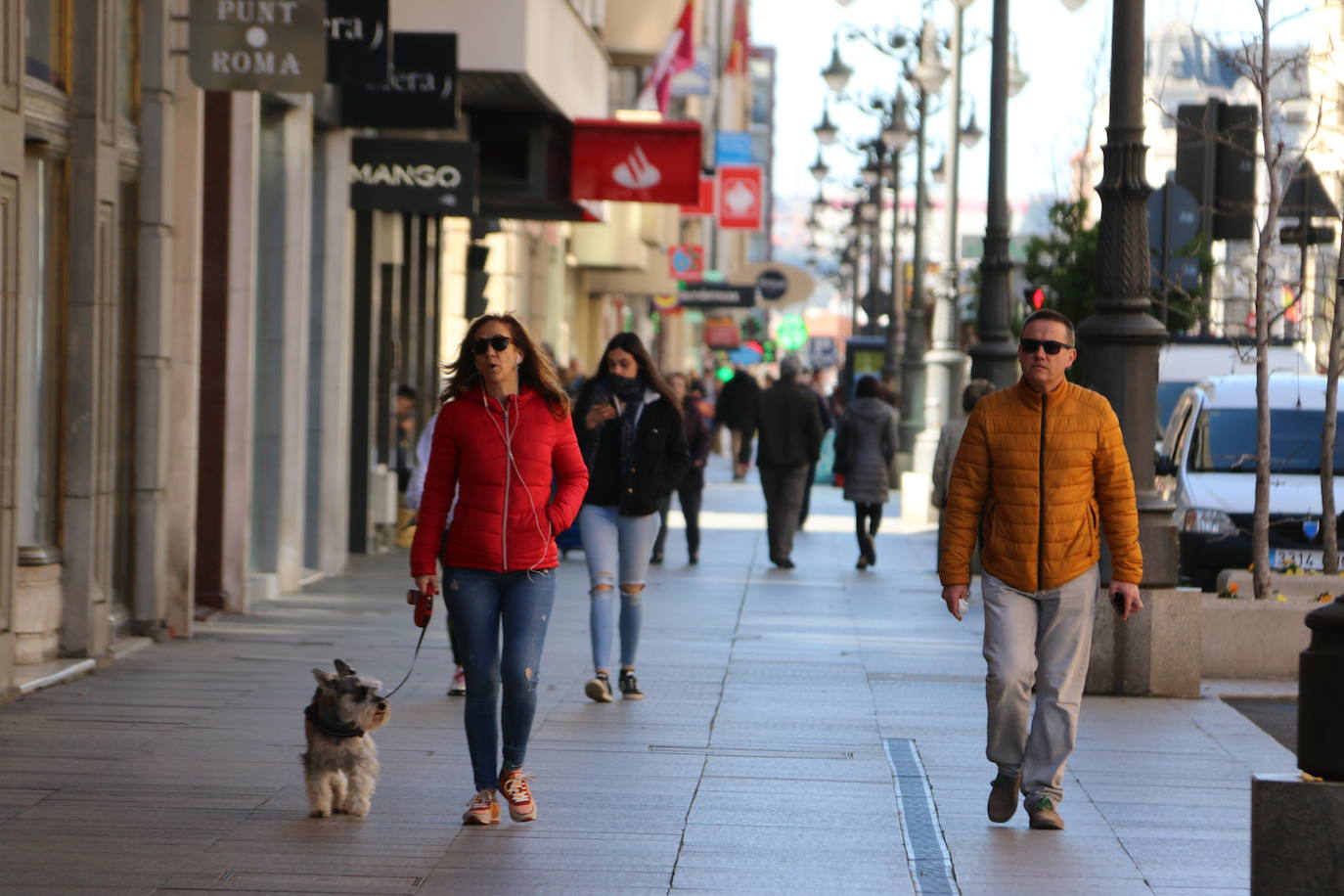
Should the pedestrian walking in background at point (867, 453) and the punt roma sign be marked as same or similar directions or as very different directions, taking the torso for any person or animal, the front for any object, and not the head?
very different directions

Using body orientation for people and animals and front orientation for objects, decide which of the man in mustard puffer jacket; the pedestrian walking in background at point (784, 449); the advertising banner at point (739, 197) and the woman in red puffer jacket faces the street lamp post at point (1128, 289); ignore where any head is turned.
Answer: the advertising banner

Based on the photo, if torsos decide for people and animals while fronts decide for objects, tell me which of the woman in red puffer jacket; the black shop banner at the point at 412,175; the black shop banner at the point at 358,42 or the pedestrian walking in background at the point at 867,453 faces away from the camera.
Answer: the pedestrian walking in background

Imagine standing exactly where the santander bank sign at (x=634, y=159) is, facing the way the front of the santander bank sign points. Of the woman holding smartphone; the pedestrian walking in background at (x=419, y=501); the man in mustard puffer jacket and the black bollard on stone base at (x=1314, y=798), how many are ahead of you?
4

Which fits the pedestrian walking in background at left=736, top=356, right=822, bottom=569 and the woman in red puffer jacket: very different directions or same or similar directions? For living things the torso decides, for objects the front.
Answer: very different directions

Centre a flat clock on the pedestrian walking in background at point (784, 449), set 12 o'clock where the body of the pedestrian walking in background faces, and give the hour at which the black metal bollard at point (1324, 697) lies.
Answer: The black metal bollard is roughly at 6 o'clock from the pedestrian walking in background.

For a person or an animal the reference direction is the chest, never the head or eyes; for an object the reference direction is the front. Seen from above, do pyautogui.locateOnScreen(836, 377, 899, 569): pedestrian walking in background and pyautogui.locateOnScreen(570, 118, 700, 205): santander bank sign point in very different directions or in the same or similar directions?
very different directions

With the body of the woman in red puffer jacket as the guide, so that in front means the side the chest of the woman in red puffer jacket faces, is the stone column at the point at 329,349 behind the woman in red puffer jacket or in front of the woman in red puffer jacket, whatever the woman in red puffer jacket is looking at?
behind

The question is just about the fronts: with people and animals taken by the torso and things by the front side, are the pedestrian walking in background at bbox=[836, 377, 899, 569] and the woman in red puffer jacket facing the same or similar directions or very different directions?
very different directions

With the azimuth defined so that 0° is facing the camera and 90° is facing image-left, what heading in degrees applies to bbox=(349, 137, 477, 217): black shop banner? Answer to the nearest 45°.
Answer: approximately 0°

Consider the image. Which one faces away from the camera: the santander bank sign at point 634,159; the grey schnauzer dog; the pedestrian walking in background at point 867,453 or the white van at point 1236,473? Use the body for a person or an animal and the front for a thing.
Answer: the pedestrian walking in background

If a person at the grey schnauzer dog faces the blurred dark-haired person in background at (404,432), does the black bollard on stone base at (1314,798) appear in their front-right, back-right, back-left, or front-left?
back-right

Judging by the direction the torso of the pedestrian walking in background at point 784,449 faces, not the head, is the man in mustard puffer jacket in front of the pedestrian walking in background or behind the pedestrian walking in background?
behind
